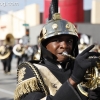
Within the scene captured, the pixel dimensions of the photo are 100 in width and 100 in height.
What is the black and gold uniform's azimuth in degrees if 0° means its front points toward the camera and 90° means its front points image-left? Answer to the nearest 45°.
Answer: approximately 315°
